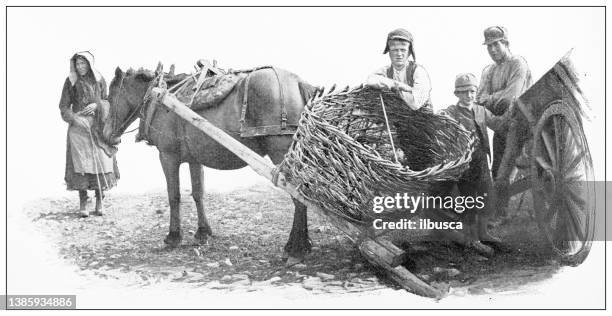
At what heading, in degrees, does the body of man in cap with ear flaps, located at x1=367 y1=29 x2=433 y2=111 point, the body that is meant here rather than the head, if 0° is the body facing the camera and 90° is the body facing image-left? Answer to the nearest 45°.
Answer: approximately 0°

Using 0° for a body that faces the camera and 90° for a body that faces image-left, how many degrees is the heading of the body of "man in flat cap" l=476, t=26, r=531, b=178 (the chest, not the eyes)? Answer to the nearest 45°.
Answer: approximately 45°

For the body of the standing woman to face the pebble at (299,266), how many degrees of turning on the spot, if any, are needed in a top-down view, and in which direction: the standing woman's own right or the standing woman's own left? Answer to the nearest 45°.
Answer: approximately 45° to the standing woman's own left

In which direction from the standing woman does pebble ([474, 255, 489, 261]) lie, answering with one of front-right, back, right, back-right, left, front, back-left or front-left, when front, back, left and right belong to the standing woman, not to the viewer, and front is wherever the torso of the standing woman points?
front-left

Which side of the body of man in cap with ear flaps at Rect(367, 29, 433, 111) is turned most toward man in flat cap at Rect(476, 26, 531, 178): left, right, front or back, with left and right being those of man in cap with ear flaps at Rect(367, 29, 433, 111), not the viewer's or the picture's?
left

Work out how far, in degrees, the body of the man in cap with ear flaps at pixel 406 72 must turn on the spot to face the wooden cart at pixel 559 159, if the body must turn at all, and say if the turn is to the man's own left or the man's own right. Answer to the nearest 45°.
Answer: approximately 90° to the man's own left

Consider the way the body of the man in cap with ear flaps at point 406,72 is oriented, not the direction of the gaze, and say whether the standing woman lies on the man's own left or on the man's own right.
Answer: on the man's own right

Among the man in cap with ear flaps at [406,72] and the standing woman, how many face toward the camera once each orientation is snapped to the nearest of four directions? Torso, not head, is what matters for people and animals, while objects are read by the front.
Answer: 2
